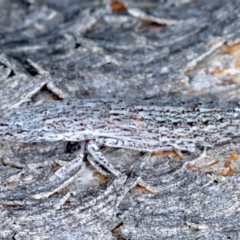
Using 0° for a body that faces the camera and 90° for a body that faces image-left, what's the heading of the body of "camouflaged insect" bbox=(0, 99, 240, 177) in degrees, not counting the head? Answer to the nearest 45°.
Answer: approximately 90°
